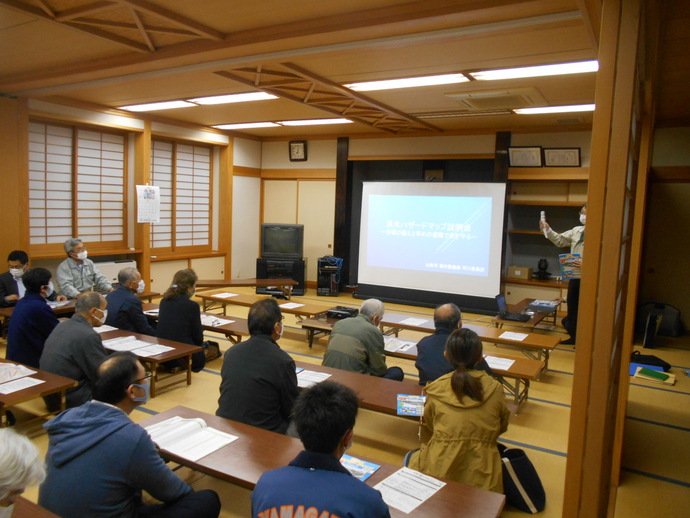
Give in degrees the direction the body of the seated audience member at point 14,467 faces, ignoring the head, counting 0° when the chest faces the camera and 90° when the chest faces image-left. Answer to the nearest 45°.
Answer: approximately 225°

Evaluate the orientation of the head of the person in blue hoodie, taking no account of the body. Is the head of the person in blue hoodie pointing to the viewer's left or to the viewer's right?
to the viewer's right

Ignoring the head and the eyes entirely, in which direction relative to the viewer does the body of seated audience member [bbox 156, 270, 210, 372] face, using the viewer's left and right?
facing away from the viewer and to the right of the viewer

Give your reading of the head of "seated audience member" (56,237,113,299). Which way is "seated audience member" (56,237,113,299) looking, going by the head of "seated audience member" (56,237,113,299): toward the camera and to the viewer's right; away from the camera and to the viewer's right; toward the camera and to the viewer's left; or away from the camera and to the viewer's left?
toward the camera and to the viewer's right

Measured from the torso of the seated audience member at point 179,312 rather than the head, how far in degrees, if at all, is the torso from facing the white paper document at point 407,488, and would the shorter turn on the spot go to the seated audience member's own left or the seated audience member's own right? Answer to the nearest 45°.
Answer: approximately 135° to the seated audience member's own right

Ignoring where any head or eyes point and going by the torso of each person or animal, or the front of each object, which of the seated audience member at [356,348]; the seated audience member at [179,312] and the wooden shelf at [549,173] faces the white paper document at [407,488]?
the wooden shelf

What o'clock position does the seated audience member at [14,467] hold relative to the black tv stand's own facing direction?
The seated audience member is roughly at 12 o'clock from the black tv stand.

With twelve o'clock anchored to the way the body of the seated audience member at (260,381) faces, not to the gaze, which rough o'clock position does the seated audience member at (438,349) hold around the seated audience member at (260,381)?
the seated audience member at (438,349) is roughly at 1 o'clock from the seated audience member at (260,381).

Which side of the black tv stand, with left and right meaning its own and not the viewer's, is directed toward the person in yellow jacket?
front

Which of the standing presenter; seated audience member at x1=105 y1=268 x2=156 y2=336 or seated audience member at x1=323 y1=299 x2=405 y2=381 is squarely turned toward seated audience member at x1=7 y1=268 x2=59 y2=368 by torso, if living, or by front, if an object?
the standing presenter

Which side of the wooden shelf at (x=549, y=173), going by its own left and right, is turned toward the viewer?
front

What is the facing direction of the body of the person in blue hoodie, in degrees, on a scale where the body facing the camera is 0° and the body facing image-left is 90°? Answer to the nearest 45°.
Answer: approximately 225°

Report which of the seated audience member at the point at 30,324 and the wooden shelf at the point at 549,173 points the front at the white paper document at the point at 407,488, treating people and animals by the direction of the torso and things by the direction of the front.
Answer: the wooden shelf

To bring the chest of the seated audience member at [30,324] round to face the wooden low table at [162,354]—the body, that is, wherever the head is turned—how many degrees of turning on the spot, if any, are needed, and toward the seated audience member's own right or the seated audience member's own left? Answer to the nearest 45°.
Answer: approximately 45° to the seated audience member's own right

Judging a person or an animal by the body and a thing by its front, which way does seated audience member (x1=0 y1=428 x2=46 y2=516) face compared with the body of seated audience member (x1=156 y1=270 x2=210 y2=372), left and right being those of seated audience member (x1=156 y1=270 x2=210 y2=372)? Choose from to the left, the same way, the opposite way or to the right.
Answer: the same way

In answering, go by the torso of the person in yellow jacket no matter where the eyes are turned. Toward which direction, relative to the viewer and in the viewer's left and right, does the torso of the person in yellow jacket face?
facing away from the viewer

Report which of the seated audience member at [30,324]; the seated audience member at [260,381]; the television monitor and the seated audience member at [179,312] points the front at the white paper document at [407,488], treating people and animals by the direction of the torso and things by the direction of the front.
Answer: the television monitor

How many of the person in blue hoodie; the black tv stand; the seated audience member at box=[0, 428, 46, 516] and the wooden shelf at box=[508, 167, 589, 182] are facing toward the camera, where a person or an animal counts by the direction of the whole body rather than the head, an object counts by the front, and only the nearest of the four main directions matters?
2

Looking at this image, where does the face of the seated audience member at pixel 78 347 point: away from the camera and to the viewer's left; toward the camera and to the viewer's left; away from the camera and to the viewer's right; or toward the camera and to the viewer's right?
away from the camera and to the viewer's right

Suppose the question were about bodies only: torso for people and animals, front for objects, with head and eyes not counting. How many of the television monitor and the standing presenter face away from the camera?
0

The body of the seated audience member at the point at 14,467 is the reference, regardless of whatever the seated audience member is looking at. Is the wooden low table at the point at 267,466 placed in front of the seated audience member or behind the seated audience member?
in front

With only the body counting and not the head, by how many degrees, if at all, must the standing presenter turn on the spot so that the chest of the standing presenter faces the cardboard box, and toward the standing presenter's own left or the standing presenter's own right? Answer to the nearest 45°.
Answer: approximately 90° to the standing presenter's own right
